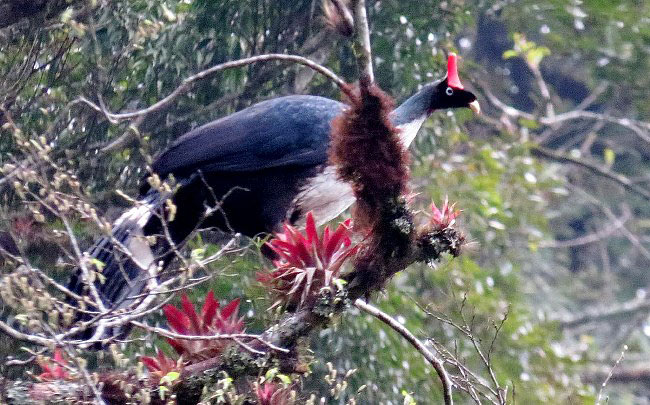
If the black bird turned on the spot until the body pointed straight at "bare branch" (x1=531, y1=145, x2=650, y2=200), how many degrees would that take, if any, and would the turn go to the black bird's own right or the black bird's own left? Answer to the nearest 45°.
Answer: approximately 45° to the black bird's own left

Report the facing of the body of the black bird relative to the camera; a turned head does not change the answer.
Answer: to the viewer's right

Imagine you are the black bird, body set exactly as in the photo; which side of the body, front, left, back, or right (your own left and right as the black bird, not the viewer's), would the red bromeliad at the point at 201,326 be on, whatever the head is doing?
right

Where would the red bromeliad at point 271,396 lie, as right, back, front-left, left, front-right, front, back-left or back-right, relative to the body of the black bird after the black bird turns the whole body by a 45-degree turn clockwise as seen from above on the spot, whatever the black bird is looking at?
front-right

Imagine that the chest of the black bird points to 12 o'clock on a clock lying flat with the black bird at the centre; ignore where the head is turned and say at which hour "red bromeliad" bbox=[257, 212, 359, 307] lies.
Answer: The red bromeliad is roughly at 3 o'clock from the black bird.
